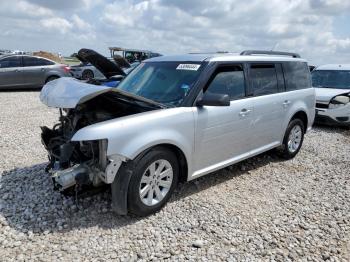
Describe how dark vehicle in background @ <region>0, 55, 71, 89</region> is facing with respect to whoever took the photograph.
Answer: facing to the left of the viewer

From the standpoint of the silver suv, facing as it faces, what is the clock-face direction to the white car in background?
The white car in background is roughly at 6 o'clock from the silver suv.

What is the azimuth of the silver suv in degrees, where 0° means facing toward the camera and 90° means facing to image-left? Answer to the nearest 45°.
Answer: approximately 45°

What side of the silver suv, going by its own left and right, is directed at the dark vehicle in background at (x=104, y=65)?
right

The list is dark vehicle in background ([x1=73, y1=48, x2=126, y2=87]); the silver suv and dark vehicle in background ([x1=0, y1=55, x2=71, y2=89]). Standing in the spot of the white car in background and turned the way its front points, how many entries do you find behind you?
0

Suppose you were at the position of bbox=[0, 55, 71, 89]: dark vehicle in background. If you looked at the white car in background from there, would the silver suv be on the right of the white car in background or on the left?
right

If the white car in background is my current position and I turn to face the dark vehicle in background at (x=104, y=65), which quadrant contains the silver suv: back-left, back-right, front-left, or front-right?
front-left

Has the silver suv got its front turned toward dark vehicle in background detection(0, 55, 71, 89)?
no

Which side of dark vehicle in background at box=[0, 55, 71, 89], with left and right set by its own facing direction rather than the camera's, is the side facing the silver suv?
left

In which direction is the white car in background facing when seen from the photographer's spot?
facing the viewer and to the left of the viewer

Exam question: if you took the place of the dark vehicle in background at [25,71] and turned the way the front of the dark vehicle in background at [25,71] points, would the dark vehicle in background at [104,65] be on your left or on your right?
on your left

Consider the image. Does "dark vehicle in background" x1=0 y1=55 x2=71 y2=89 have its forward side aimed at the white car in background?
no
